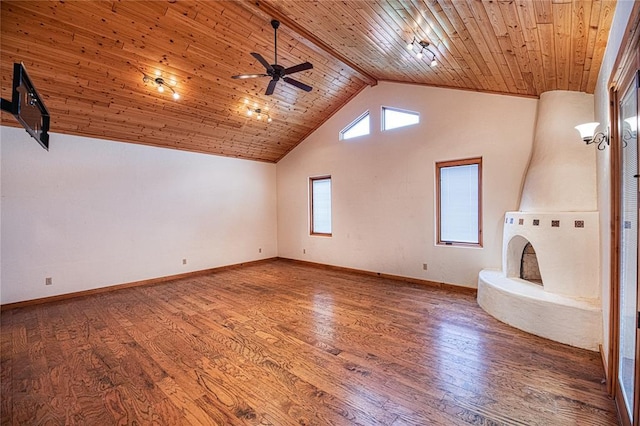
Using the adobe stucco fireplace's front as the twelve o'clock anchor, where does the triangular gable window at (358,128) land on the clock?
The triangular gable window is roughly at 2 o'clock from the adobe stucco fireplace.

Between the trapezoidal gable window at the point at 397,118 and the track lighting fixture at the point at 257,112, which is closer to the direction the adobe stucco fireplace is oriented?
the track lighting fixture

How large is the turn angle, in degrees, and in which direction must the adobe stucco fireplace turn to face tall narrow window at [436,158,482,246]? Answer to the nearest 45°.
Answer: approximately 90° to its right

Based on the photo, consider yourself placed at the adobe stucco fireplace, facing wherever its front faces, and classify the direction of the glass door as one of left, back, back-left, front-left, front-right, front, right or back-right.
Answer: front-left

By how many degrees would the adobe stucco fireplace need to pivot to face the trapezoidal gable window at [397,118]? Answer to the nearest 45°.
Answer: approximately 90° to its right

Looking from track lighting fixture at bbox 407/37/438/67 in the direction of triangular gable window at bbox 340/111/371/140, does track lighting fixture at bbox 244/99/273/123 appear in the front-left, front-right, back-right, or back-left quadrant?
front-left

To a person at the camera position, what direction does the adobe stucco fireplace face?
facing the viewer and to the left of the viewer

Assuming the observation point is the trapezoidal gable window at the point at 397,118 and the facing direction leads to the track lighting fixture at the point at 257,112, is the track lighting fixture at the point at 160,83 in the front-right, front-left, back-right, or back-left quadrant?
front-left

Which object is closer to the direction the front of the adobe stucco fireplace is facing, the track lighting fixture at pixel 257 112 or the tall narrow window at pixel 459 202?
the track lighting fixture

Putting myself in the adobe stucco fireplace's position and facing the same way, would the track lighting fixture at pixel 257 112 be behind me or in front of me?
in front

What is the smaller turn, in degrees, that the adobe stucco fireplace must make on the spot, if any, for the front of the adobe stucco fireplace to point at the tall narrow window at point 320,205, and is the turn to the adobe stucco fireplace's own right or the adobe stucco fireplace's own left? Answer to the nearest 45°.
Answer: approximately 45° to the adobe stucco fireplace's own right

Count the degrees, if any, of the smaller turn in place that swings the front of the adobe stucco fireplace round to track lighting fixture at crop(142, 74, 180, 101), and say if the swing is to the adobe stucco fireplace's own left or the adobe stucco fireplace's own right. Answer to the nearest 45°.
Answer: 0° — it already faces it
